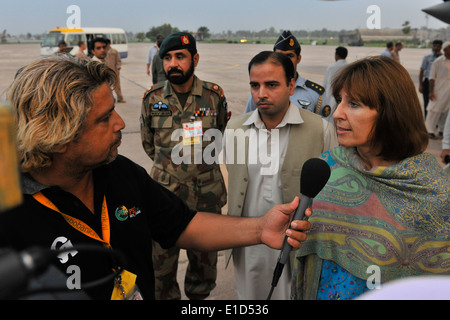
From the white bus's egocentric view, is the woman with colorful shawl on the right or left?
on its left

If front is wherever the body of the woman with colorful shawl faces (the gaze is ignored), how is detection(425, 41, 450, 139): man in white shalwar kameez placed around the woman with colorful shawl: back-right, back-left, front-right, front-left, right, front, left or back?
back-right

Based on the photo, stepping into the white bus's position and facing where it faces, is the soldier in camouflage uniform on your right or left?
on your left

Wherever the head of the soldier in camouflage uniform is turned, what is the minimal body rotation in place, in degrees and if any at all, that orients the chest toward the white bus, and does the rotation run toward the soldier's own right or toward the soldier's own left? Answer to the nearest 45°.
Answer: approximately 180°

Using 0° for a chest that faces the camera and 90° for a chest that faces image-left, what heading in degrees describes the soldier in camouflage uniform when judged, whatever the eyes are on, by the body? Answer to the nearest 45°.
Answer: approximately 0°

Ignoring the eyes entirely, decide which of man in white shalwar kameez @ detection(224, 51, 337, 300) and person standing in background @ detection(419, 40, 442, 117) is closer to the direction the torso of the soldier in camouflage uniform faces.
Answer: the man in white shalwar kameez

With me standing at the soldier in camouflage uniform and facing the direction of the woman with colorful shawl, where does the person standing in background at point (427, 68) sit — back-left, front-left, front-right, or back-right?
back-left

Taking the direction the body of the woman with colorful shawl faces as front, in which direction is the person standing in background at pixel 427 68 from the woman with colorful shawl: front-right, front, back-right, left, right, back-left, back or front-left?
back-right

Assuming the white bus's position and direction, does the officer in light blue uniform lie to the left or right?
on its left

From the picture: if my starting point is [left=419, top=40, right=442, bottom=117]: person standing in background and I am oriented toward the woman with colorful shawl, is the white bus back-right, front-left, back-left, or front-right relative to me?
back-right

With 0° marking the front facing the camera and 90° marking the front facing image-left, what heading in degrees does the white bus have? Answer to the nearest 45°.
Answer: approximately 45°

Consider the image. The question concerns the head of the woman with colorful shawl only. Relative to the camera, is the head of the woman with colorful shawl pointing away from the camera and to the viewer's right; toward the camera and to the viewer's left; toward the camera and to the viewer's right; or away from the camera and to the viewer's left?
toward the camera and to the viewer's left
